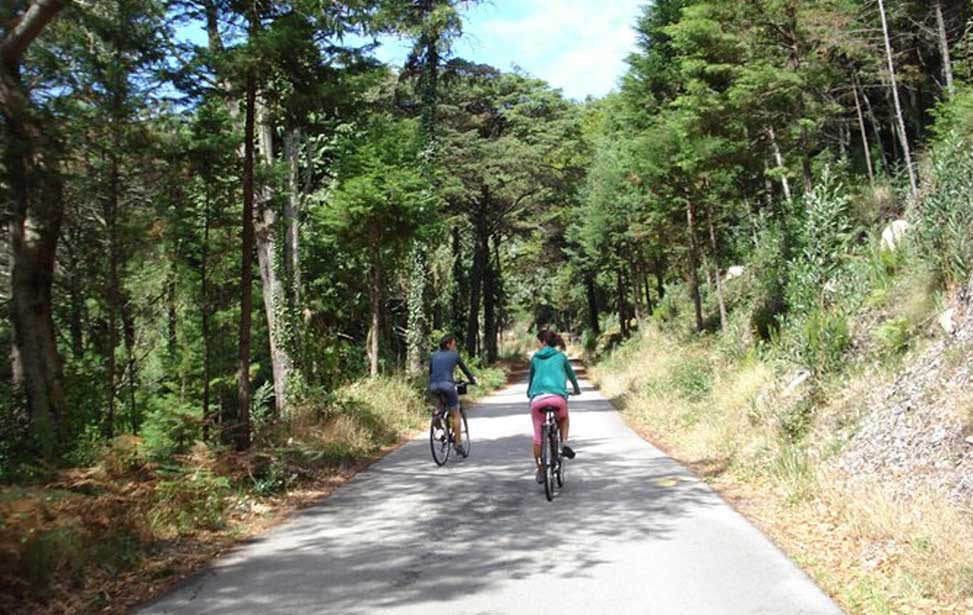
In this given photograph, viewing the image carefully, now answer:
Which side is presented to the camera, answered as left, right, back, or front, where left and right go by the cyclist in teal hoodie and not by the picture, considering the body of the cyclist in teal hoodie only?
back

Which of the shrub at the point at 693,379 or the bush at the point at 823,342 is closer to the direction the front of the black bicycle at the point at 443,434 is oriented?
the shrub

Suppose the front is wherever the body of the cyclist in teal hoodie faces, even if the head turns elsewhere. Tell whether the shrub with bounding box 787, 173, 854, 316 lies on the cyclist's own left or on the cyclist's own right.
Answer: on the cyclist's own right

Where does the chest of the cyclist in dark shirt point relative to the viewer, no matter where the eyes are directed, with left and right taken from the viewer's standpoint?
facing away from the viewer and to the right of the viewer

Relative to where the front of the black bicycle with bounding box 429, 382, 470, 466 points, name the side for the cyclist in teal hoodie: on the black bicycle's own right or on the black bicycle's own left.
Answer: on the black bicycle's own right

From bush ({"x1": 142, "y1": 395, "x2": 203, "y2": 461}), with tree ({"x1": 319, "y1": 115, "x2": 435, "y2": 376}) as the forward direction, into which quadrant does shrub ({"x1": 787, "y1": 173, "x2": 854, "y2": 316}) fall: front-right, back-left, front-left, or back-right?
front-right

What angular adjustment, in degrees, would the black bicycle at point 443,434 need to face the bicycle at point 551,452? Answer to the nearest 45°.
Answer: approximately 90° to its right

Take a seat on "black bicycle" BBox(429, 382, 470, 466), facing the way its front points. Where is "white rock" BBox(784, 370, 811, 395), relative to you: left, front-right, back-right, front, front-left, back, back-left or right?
front-right

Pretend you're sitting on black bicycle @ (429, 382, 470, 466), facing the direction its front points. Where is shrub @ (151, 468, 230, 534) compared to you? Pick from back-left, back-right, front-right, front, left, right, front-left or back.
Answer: back

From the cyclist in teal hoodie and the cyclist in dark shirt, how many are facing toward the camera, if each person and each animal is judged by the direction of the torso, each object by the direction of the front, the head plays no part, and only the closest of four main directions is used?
0

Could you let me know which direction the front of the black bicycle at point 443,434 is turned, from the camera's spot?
facing away from the viewer and to the right of the viewer

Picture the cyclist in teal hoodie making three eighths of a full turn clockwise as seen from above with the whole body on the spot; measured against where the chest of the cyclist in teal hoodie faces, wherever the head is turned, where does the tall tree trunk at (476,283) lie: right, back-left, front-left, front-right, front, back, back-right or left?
back-left

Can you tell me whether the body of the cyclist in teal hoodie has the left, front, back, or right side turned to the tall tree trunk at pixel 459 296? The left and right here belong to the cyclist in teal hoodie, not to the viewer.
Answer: front
